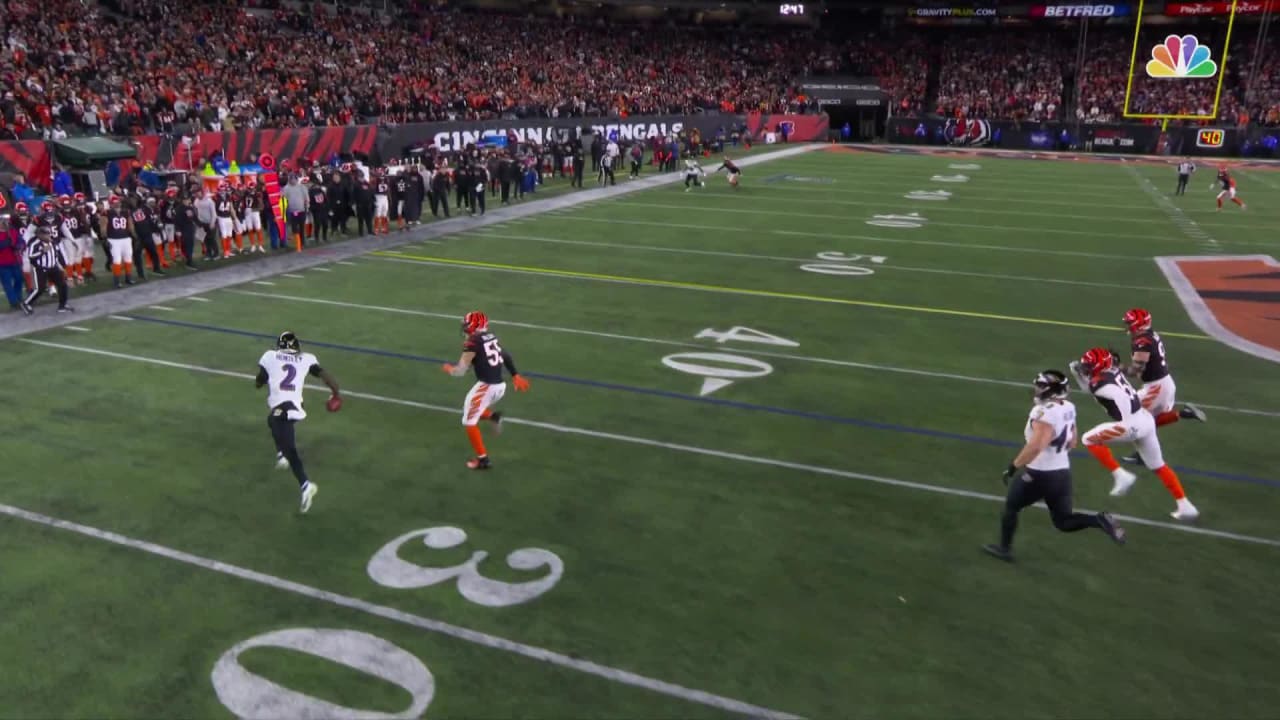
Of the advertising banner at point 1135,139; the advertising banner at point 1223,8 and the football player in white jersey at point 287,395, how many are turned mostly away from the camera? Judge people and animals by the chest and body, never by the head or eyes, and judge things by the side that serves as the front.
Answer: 1

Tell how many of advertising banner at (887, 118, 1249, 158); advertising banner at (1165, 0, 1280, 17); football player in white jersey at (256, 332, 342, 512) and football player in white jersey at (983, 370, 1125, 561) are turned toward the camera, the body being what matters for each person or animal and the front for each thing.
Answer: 2

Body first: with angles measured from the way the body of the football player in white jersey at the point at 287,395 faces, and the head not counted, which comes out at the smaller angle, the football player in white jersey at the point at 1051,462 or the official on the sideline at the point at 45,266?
the official on the sideline

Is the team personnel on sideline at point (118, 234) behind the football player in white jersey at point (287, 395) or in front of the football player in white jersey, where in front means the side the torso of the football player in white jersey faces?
in front

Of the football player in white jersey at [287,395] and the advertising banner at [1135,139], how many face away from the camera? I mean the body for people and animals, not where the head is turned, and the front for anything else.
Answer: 1

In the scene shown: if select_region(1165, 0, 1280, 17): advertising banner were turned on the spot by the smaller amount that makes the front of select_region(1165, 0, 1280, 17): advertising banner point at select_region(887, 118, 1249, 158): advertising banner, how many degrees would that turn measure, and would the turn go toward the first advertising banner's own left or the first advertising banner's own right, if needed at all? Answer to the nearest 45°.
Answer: approximately 45° to the first advertising banner's own right

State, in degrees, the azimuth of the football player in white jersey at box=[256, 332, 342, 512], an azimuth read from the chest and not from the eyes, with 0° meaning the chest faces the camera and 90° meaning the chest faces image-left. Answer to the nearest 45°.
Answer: approximately 180°

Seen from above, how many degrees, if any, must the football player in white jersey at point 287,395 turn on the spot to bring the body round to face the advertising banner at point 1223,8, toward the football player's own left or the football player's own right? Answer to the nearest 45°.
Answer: approximately 45° to the football player's own right

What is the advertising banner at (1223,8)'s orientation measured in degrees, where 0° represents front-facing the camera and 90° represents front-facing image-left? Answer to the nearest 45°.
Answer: approximately 0°

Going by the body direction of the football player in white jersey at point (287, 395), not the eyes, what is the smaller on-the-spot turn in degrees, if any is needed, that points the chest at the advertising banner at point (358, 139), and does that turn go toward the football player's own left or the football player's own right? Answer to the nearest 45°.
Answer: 0° — they already face it

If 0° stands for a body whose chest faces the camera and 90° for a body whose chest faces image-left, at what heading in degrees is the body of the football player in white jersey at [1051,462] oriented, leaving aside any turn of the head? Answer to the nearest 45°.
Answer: approximately 135°

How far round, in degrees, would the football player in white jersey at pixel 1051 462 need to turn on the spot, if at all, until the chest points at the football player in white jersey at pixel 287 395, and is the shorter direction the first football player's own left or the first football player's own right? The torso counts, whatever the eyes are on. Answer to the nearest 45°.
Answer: approximately 45° to the first football player's own left

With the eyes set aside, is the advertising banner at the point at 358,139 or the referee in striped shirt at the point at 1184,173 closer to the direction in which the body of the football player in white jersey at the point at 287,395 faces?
the advertising banner

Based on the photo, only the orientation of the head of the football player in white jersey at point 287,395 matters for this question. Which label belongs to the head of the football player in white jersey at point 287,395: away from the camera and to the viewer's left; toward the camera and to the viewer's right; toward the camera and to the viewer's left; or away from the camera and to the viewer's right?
away from the camera and to the viewer's left
